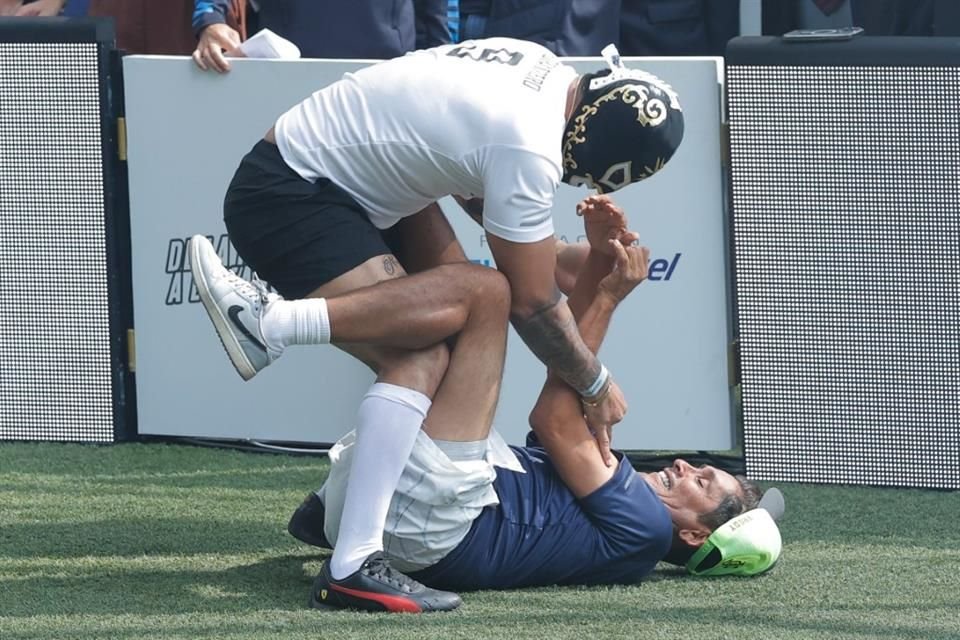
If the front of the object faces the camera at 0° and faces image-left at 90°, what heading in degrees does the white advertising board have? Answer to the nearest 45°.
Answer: approximately 0°

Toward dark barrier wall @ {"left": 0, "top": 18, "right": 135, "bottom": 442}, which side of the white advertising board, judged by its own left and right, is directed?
right

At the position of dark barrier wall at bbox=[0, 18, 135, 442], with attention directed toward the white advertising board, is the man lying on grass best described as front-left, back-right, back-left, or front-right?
front-right

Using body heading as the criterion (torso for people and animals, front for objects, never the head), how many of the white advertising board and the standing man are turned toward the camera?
1

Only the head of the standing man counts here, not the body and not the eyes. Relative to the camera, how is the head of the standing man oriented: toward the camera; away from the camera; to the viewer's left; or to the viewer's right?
to the viewer's right

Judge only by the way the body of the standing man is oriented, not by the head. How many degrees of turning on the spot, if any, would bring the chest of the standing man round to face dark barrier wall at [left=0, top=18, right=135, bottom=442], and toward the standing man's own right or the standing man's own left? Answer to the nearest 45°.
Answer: approximately 135° to the standing man's own left

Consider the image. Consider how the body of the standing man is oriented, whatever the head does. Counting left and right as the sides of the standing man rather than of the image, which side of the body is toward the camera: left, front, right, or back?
right

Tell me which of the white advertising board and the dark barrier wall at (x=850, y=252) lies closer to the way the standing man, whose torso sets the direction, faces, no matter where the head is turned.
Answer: the dark barrier wall

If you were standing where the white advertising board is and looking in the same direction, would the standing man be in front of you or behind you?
in front

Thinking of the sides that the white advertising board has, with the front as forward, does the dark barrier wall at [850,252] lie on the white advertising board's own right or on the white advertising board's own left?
on the white advertising board's own left

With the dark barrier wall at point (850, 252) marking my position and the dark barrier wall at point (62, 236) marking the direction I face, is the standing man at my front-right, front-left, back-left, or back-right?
front-left

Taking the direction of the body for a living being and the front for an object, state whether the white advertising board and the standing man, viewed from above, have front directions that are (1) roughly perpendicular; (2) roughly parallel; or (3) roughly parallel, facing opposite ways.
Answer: roughly perpendicular
